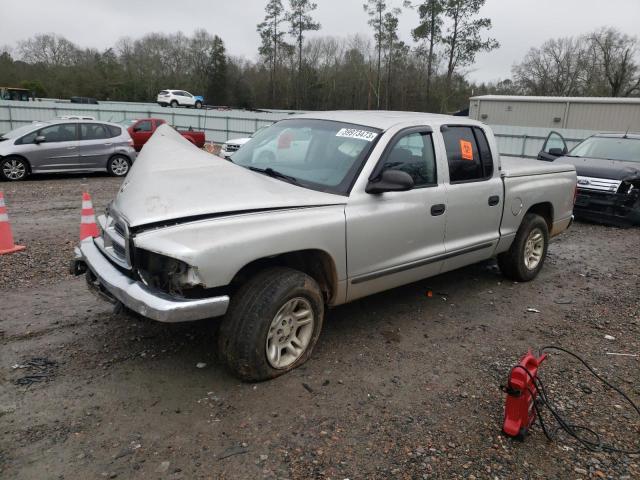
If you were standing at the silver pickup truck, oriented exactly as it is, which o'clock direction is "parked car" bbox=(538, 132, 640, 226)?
The parked car is roughly at 6 o'clock from the silver pickup truck.

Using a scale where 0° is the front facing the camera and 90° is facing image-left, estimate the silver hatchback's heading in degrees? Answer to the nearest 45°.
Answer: approximately 90°

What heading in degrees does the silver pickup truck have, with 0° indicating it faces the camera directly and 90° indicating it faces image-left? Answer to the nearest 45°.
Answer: approximately 45°

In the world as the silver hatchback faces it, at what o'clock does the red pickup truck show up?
The red pickup truck is roughly at 4 o'clock from the silver hatchback.

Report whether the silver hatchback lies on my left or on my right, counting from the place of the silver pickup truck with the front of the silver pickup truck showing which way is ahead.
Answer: on my right

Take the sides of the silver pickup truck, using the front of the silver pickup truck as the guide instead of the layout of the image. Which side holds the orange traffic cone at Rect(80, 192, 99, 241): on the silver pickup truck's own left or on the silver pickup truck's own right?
on the silver pickup truck's own right

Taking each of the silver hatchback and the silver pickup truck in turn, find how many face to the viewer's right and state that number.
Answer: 0

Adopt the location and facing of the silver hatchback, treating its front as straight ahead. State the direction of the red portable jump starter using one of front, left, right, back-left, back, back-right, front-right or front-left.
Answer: left

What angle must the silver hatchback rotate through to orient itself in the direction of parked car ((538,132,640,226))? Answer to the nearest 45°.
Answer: approximately 135° to its left
